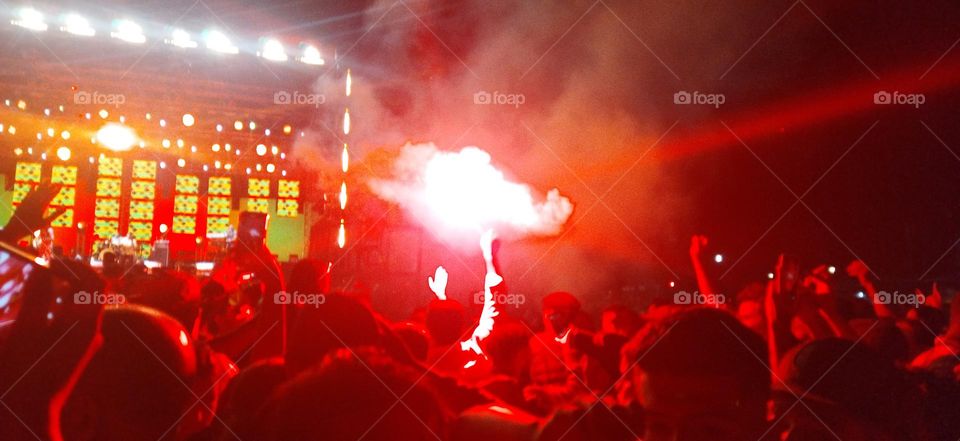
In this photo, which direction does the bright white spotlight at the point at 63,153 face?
toward the camera

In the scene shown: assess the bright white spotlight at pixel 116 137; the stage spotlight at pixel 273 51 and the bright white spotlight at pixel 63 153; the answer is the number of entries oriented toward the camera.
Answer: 3

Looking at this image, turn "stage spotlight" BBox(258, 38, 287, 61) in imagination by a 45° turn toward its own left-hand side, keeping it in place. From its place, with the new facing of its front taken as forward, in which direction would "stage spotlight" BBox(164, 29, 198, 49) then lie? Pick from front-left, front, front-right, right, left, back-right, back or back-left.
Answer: back-right

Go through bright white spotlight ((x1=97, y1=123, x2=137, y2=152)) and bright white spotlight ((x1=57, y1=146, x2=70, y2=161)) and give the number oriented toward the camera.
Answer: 2

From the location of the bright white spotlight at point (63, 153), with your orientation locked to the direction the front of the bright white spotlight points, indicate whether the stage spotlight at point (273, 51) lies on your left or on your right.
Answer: on your left

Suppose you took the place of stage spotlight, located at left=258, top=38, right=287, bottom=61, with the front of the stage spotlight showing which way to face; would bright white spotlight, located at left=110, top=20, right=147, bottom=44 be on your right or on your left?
on your right

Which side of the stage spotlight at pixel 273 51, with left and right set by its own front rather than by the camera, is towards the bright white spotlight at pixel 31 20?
right

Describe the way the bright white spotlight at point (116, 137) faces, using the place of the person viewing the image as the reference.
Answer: facing the viewer

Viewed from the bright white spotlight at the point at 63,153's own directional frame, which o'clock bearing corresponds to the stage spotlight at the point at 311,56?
The stage spotlight is roughly at 10 o'clock from the bright white spotlight.

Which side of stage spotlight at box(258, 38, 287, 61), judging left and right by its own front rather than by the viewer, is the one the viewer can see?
front

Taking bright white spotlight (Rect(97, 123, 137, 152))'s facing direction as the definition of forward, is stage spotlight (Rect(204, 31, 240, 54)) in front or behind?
in front

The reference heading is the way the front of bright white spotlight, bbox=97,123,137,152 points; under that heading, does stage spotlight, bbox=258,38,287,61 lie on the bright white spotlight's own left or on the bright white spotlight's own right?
on the bright white spotlight's own left

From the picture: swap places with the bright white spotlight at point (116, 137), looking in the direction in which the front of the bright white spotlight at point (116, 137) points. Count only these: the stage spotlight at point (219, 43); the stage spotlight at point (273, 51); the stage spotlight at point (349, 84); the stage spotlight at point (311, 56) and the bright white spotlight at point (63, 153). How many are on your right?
1

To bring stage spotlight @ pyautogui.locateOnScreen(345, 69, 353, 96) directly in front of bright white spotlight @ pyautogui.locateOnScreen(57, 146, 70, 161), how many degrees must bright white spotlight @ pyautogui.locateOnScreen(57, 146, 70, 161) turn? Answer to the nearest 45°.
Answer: approximately 45° to its left
